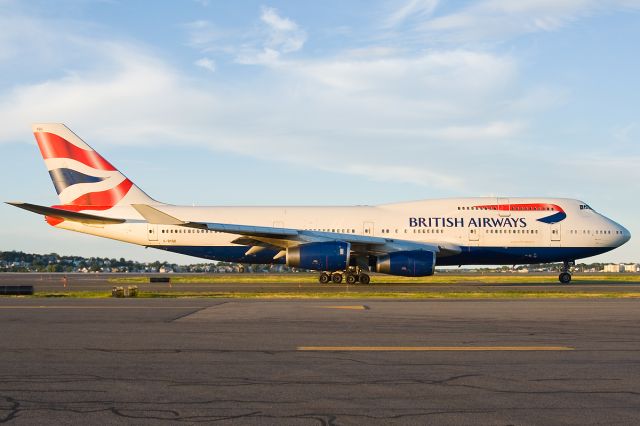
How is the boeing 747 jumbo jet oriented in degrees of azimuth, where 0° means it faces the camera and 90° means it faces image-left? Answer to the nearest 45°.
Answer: approximately 270°
